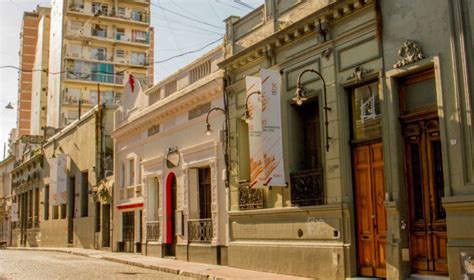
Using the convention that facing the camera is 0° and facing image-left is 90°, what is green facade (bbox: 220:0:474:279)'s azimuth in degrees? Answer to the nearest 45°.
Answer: approximately 45°

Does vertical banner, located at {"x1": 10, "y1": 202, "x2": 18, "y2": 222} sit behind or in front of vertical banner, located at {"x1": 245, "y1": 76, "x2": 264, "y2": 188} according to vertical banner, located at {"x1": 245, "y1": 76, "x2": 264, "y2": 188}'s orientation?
behind

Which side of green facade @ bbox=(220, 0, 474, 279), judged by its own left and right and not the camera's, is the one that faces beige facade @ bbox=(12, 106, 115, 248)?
right

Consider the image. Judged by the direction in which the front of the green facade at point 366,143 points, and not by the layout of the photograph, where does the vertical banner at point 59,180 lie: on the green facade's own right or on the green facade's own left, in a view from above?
on the green facade's own right

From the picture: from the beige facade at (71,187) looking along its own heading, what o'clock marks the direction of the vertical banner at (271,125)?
The vertical banner is roughly at 10 o'clock from the beige facade.
